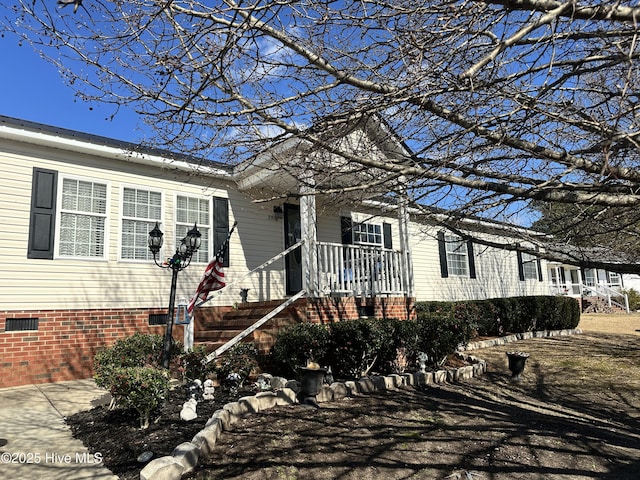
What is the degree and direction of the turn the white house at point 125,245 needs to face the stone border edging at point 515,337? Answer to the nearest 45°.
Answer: approximately 45° to its left

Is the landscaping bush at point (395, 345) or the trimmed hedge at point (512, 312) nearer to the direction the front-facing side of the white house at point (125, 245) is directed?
the landscaping bush

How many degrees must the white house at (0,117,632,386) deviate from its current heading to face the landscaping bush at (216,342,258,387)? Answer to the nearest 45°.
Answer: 0° — it already faces it

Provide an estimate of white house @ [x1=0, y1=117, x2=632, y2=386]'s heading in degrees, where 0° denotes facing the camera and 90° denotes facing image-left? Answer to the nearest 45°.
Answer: approximately 315°

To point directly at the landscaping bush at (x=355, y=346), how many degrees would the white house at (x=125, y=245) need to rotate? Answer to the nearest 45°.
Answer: approximately 45° to its left

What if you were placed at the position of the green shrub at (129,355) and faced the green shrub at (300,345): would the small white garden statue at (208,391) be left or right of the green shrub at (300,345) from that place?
right
